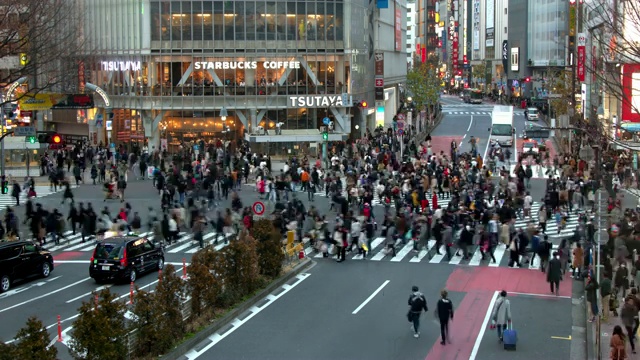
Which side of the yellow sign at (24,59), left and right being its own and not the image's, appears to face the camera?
front

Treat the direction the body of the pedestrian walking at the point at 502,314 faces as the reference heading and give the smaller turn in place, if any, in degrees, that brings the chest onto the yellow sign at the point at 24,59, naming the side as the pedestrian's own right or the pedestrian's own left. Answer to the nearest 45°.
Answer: approximately 45° to the pedestrian's own left

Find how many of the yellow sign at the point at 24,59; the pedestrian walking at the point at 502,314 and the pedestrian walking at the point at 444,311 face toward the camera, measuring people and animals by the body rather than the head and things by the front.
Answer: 1

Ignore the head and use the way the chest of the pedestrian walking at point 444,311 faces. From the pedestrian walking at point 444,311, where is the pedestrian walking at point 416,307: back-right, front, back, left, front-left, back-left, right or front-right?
front-left

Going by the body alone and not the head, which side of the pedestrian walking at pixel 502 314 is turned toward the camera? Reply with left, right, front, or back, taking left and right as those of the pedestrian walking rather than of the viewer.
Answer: back

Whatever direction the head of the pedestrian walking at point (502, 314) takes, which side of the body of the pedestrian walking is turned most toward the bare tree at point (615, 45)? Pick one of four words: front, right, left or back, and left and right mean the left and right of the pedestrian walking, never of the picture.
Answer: front

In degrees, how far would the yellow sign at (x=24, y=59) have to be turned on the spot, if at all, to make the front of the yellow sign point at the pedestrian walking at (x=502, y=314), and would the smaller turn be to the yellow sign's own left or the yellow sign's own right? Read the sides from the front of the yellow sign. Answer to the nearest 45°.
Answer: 0° — it already faces them

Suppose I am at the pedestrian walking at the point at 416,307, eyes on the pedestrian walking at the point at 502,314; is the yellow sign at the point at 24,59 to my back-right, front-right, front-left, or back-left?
back-left

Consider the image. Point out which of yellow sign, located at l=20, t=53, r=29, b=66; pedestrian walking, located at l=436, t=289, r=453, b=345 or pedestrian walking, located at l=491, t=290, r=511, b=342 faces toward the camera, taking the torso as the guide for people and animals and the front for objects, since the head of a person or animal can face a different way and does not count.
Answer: the yellow sign

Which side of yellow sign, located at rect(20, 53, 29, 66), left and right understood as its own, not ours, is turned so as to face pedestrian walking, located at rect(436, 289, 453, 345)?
front

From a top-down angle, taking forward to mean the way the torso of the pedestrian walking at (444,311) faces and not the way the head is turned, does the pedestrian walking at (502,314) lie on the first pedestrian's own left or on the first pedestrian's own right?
on the first pedestrian's own right

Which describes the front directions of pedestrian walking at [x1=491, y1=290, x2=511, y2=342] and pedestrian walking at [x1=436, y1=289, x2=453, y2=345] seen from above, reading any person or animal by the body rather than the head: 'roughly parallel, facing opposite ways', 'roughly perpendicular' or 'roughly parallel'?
roughly parallel

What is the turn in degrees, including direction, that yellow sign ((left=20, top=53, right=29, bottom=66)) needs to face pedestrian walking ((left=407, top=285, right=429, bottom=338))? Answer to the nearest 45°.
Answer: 0° — it already faces them

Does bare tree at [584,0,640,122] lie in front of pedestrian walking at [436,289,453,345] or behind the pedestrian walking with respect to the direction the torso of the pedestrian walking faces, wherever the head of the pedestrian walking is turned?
in front

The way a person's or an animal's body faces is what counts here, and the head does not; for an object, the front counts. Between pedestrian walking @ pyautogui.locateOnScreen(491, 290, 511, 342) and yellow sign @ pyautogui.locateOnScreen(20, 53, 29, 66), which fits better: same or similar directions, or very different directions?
very different directions

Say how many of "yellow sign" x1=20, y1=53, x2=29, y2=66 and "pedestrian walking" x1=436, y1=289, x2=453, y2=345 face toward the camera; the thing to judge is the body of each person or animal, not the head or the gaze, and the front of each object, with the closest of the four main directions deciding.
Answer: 1

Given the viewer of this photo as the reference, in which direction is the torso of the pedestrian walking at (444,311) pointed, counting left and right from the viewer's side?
facing away from the viewer
